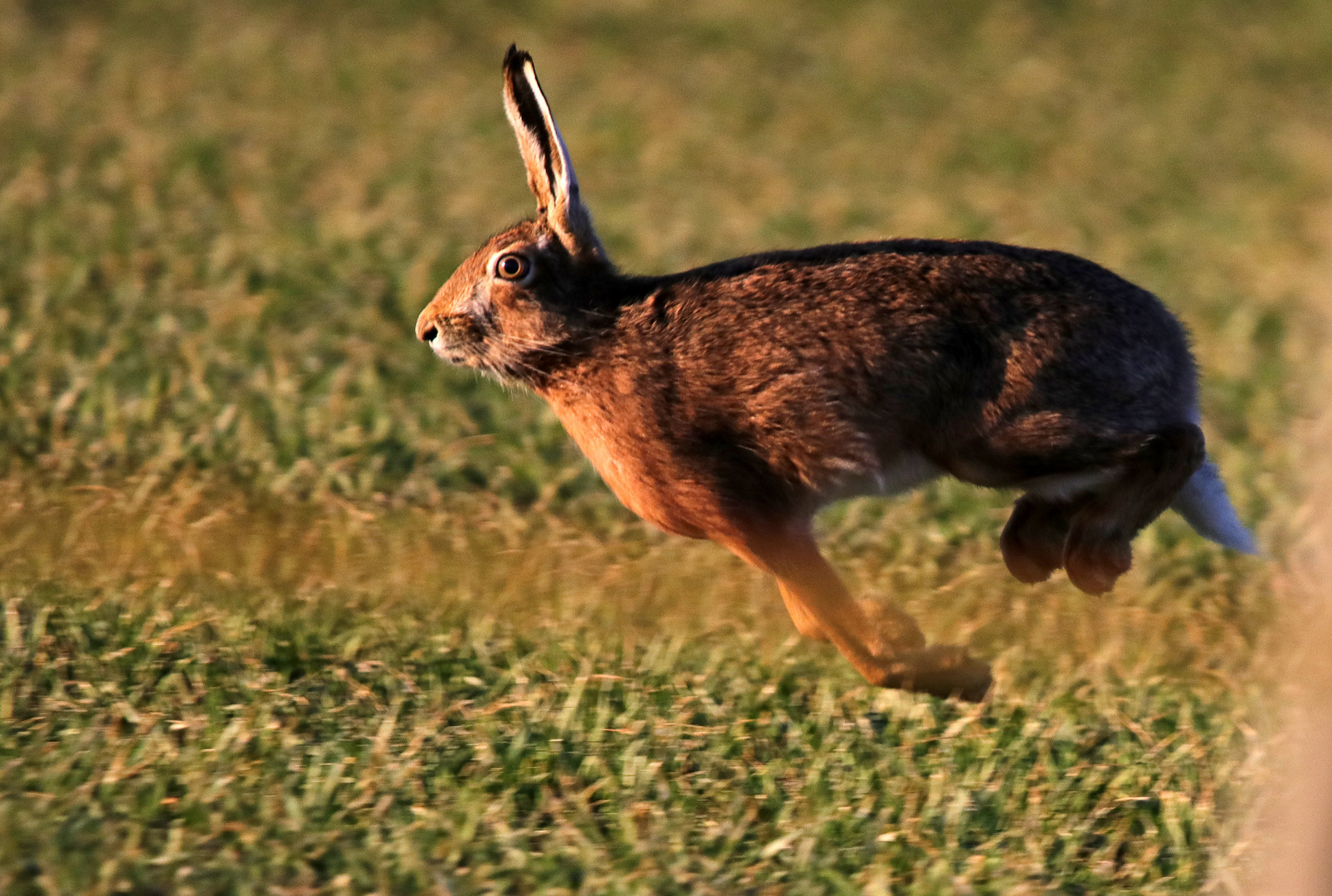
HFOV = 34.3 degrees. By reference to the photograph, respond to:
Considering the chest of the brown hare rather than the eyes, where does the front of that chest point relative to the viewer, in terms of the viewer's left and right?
facing to the left of the viewer
